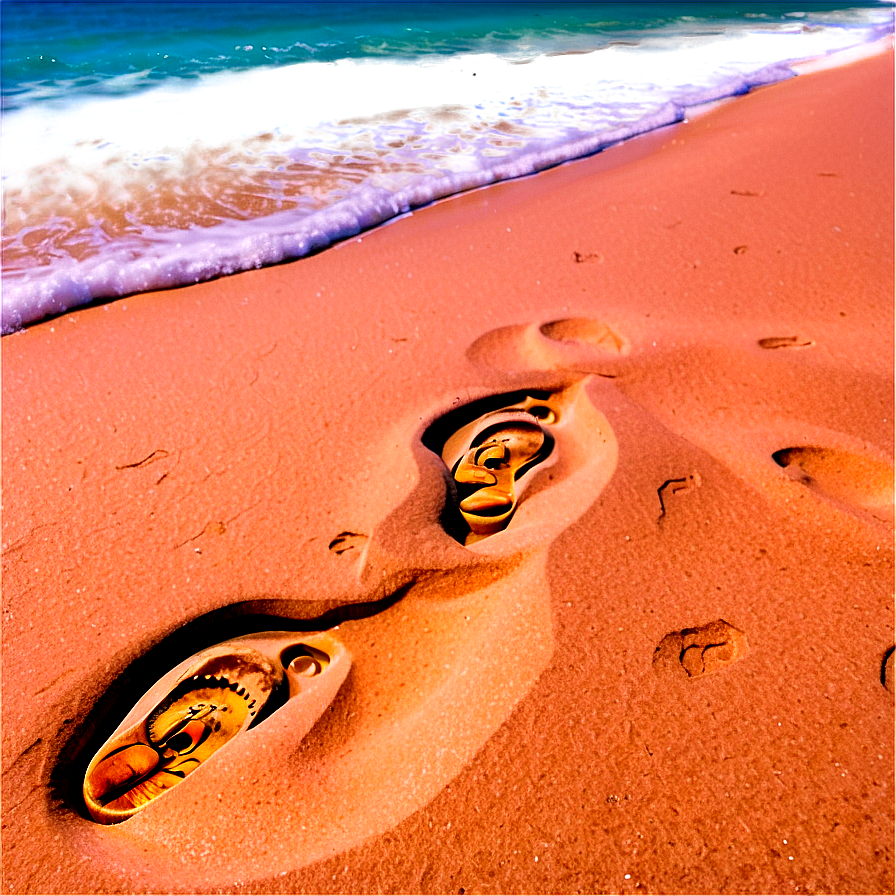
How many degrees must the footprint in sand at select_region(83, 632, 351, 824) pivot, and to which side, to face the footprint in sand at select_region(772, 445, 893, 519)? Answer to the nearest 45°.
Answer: approximately 45° to its right

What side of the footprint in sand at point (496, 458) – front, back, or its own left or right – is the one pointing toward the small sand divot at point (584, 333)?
front

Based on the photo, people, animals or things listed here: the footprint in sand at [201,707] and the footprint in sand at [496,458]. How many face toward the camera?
0

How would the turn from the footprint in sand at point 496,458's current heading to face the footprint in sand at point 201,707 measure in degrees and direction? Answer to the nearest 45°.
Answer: approximately 180°

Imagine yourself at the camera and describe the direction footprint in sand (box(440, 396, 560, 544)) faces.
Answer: facing away from the viewer and to the right of the viewer

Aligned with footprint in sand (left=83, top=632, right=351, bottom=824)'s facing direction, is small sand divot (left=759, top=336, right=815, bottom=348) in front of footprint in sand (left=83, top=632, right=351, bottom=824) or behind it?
in front

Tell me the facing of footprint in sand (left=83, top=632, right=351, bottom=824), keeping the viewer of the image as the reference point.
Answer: facing away from the viewer and to the right of the viewer

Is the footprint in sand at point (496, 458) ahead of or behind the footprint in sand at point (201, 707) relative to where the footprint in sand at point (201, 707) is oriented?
ahead
